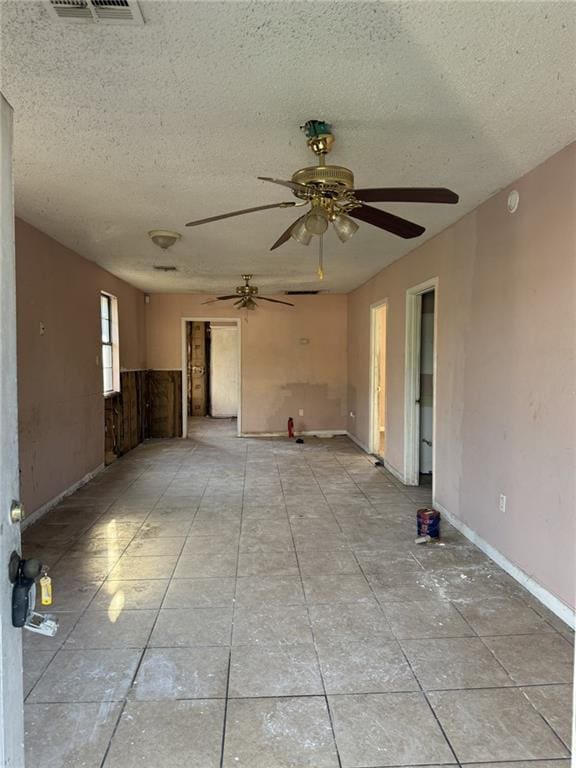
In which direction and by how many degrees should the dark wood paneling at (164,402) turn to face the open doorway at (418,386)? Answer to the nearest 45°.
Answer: approximately 45° to its left

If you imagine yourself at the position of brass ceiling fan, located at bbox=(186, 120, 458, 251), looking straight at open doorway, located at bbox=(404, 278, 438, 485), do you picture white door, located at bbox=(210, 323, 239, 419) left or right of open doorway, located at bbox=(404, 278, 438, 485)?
left

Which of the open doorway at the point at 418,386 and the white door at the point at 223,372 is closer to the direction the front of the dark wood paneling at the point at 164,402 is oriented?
the open doorway

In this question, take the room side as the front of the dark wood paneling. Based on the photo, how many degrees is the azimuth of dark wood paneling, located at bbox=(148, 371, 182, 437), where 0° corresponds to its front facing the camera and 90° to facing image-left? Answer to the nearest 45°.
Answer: approximately 0°

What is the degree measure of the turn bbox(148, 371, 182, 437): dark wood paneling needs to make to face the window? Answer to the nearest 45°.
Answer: approximately 45° to its right

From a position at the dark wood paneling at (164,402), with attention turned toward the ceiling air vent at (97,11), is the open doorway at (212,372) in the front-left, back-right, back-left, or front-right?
back-left

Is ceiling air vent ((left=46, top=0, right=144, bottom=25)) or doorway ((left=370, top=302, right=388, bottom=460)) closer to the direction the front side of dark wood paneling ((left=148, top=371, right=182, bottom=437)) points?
the ceiling air vent

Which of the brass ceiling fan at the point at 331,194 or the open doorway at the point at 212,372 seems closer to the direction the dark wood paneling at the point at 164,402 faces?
the brass ceiling fan

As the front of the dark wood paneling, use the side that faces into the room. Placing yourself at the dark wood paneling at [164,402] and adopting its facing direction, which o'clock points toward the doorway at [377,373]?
The doorway is roughly at 10 o'clock from the dark wood paneling.

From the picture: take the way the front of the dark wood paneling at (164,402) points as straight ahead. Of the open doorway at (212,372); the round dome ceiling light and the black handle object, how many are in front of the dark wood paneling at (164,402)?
2

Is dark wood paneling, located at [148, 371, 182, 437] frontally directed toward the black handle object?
yes

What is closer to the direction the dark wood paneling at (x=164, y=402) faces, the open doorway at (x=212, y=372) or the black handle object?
the black handle object
